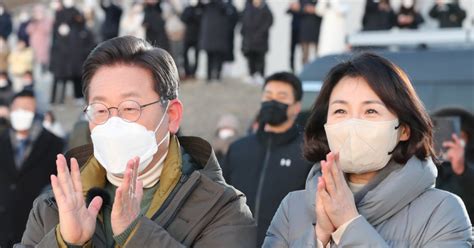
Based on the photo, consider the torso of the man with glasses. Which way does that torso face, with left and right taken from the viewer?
facing the viewer and to the left of the viewer

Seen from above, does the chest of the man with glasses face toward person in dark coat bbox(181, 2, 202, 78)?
no

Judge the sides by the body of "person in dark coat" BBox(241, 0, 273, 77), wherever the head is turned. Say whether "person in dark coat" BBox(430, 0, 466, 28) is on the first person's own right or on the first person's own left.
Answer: on the first person's own left

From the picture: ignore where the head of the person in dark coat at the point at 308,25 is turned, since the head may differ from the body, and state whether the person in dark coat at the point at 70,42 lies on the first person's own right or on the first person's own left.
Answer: on the first person's own right

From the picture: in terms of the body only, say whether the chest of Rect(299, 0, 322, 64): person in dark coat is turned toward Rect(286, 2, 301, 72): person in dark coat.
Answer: no

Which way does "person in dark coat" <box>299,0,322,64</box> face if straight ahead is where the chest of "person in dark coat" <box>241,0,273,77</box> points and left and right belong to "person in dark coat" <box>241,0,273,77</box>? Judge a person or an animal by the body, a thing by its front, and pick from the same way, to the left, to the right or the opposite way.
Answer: the same way

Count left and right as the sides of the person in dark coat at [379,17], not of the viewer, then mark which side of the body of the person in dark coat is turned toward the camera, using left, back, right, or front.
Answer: front

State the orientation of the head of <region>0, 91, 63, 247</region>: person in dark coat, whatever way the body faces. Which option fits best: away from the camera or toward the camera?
toward the camera

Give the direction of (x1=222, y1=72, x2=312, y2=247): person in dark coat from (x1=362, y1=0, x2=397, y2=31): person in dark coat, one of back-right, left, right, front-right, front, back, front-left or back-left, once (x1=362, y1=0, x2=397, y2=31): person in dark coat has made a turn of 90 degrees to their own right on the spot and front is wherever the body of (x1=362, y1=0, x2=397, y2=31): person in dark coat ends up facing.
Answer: left
